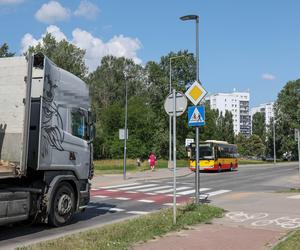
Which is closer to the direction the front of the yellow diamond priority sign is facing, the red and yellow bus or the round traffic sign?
the round traffic sign

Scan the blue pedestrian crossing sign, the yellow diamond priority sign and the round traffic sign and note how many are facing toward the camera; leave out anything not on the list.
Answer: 2

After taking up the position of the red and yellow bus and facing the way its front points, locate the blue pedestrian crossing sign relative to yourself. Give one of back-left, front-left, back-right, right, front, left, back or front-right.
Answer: front-left

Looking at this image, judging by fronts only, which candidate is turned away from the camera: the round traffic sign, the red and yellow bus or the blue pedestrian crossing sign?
the round traffic sign

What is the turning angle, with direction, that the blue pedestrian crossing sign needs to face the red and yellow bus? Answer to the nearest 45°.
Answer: approximately 180°

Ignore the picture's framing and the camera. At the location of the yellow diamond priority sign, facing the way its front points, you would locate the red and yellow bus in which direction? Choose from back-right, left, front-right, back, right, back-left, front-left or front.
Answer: back

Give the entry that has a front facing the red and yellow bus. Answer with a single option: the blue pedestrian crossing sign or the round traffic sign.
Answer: the round traffic sign

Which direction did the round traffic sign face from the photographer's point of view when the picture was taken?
facing away from the viewer

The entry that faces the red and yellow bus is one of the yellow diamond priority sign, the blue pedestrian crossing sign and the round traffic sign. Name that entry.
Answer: the round traffic sign

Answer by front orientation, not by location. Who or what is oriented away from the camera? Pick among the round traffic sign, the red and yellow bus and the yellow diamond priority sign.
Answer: the round traffic sign

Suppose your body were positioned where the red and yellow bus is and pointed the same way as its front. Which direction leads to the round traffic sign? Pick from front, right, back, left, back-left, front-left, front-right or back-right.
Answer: front-left

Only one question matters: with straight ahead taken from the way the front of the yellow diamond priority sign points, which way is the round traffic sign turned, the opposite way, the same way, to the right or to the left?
the opposite way

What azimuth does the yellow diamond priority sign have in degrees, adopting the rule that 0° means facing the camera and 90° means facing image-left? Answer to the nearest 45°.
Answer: approximately 0°
